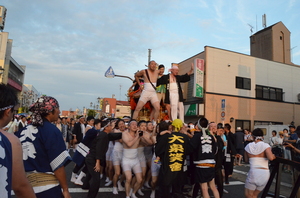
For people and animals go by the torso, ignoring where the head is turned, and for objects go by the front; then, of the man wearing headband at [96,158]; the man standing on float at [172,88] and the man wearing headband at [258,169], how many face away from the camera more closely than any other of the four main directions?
1

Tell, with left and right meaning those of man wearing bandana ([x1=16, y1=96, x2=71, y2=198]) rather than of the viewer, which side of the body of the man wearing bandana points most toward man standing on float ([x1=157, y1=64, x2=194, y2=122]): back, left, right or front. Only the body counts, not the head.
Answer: front

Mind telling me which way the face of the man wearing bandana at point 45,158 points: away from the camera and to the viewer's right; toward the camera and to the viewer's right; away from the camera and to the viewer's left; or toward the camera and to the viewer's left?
away from the camera and to the viewer's right

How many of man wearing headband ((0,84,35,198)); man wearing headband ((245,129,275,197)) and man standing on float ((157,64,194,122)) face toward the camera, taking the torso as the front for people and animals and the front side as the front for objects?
1

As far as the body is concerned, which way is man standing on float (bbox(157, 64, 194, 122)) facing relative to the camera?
toward the camera

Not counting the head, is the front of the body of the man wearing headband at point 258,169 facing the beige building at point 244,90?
yes

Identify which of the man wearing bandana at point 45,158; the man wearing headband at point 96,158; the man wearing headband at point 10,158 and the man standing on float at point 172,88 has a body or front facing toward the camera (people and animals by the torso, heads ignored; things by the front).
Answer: the man standing on float

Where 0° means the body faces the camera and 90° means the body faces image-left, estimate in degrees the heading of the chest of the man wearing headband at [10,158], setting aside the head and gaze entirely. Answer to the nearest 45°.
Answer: approximately 225°

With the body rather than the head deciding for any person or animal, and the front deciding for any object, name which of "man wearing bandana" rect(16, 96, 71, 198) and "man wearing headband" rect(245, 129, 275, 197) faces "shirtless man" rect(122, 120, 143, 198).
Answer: "man wearing bandana" rect(16, 96, 71, 198)

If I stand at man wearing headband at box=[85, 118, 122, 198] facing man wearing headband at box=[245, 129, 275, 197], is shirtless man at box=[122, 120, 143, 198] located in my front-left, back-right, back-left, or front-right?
front-left

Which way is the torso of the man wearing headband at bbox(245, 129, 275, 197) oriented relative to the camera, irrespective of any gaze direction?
away from the camera

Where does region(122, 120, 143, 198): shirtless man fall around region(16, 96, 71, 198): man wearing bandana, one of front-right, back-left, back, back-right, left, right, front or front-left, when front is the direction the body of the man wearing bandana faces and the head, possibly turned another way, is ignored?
front
